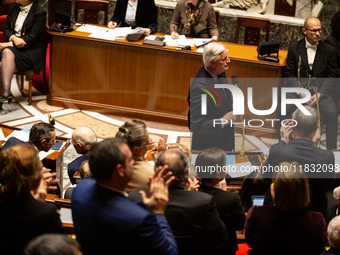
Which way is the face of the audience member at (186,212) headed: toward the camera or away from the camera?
away from the camera

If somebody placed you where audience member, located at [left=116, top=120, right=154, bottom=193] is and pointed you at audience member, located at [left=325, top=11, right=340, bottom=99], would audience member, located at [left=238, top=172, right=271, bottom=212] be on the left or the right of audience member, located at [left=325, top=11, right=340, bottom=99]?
right

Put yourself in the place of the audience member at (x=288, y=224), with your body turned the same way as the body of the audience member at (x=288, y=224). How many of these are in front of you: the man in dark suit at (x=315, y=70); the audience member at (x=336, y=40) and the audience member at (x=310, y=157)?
3

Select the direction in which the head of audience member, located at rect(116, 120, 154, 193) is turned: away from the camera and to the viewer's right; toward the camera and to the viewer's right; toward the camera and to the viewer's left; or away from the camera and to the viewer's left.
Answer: away from the camera and to the viewer's right

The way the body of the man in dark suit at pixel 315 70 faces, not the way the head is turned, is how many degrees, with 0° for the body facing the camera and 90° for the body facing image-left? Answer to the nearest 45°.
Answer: approximately 0°

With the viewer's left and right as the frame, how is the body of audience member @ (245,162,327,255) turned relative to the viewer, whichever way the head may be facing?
facing away from the viewer

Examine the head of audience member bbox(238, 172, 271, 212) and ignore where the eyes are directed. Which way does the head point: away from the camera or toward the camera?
away from the camera
